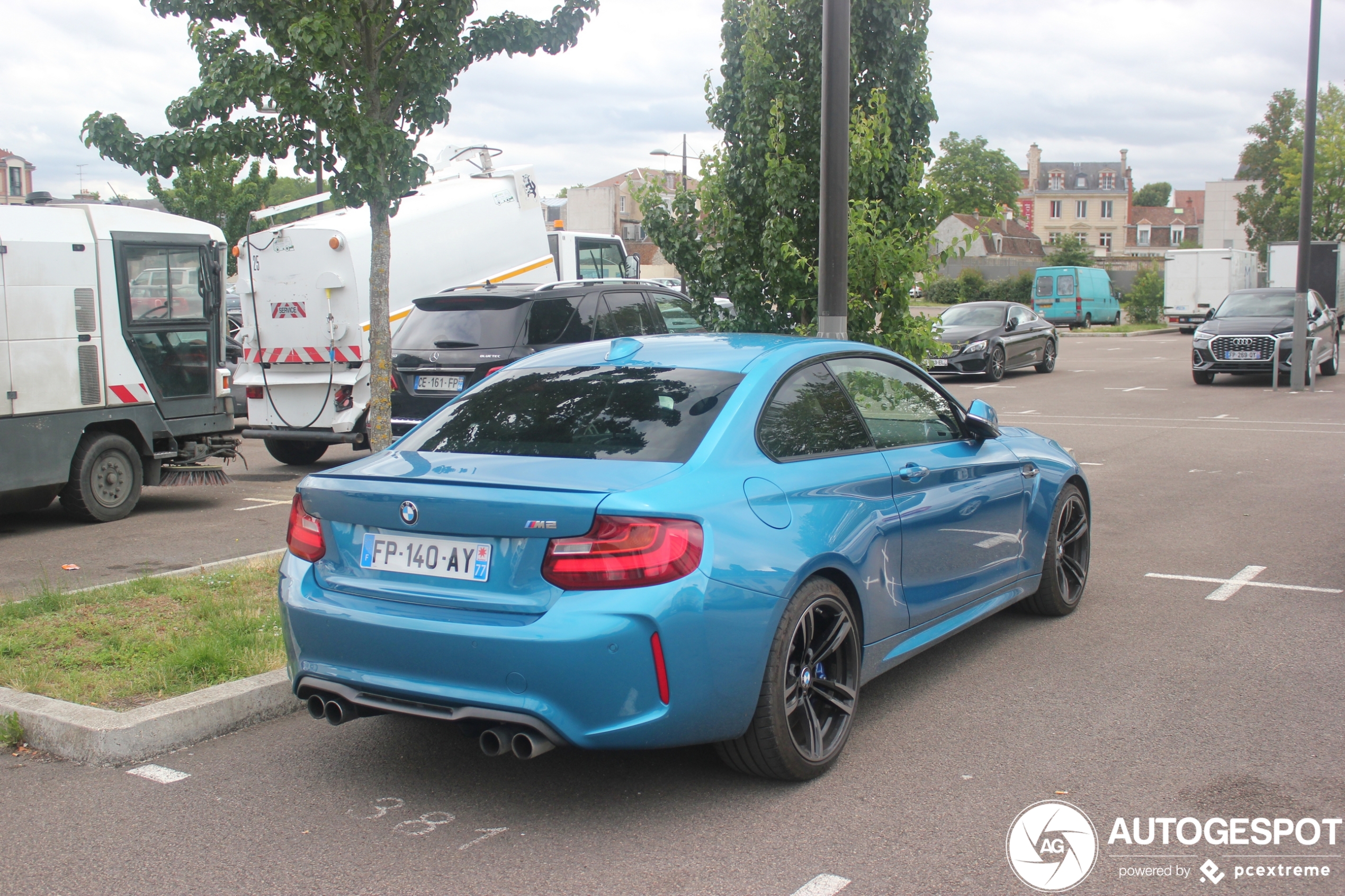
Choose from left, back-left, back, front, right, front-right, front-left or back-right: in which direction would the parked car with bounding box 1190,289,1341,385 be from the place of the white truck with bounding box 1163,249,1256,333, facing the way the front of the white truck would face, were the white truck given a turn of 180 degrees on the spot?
front-left

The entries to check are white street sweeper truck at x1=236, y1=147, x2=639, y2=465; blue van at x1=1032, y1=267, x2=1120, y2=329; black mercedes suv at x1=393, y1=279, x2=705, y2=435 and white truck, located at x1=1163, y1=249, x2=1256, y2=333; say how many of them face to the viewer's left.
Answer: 0

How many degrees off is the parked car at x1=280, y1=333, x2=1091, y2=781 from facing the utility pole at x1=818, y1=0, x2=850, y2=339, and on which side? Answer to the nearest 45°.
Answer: approximately 45° to its left

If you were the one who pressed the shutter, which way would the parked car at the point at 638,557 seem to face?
facing away from the viewer and to the right of the viewer

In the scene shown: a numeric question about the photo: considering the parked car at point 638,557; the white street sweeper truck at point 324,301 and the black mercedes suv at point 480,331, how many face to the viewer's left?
0

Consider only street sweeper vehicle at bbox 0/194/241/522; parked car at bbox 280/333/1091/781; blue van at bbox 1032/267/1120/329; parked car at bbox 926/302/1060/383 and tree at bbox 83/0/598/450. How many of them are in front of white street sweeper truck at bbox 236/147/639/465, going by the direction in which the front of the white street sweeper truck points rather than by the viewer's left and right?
2

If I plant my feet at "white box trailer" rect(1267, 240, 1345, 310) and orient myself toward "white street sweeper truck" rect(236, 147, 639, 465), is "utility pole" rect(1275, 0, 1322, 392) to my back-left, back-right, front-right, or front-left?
front-left

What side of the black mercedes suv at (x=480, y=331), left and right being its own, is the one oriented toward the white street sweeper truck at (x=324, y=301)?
left

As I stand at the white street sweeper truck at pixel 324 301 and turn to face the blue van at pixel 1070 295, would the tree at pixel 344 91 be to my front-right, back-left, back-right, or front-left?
back-right

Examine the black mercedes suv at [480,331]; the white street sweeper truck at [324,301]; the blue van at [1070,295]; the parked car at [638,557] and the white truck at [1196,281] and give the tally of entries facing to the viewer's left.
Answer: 0

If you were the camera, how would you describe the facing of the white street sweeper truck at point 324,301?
facing away from the viewer and to the right of the viewer

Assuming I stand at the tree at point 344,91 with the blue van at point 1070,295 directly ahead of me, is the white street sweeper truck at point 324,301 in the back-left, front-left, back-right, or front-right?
front-left

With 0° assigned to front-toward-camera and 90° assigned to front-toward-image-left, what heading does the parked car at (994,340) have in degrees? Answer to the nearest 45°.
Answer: approximately 45°
